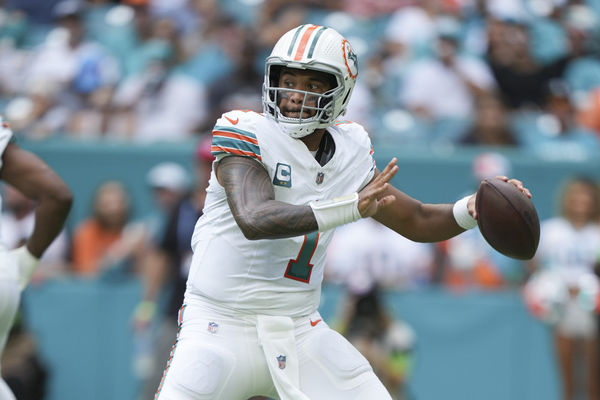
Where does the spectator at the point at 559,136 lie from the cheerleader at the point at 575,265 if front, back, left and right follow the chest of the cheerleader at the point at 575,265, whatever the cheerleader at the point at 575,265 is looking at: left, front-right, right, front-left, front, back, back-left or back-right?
back

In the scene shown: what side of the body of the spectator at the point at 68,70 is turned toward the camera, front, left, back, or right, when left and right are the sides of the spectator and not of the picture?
front

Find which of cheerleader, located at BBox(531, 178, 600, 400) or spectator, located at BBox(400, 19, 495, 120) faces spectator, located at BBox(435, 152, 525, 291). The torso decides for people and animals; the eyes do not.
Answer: spectator, located at BBox(400, 19, 495, 120)

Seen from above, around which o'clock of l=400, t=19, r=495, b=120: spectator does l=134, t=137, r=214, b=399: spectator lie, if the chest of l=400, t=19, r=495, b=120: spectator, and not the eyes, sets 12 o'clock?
l=134, t=137, r=214, b=399: spectator is roughly at 1 o'clock from l=400, t=19, r=495, b=120: spectator.

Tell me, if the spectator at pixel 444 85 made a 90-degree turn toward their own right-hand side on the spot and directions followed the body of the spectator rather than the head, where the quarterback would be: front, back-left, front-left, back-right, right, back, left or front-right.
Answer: left

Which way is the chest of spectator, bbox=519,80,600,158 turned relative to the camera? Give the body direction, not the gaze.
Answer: toward the camera

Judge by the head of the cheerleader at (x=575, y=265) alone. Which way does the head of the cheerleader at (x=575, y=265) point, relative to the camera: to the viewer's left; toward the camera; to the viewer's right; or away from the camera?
toward the camera

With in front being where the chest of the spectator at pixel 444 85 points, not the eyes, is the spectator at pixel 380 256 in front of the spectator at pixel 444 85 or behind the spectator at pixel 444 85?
in front

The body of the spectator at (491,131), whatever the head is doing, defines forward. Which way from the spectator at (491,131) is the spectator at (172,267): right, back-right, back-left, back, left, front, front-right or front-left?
front-right

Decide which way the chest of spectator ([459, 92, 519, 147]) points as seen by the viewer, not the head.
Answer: toward the camera

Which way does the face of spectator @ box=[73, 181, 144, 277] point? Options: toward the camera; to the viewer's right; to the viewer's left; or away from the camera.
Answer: toward the camera
